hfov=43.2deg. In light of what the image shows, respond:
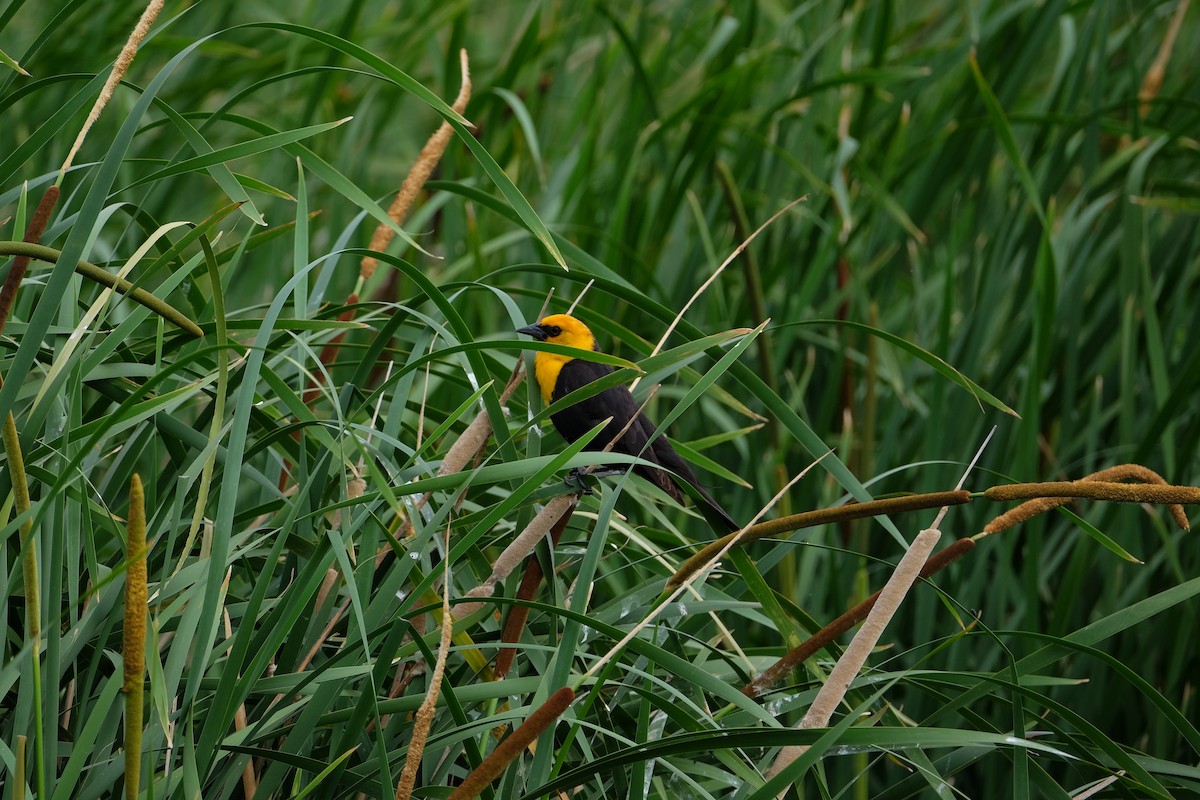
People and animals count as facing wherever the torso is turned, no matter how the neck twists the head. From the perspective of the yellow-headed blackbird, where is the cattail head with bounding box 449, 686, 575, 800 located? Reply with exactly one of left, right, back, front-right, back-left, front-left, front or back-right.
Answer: left

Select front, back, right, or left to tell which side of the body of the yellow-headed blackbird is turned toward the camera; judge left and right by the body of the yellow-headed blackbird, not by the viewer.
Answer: left

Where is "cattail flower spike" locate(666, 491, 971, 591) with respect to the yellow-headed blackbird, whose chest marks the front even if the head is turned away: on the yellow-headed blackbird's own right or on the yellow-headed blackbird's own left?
on the yellow-headed blackbird's own left

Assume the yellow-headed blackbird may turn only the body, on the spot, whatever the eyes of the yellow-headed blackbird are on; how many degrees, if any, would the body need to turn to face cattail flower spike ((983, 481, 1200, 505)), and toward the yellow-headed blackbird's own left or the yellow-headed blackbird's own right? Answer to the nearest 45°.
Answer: approximately 135° to the yellow-headed blackbird's own left

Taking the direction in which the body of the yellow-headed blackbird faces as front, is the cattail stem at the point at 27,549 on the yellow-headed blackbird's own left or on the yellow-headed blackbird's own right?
on the yellow-headed blackbird's own left
